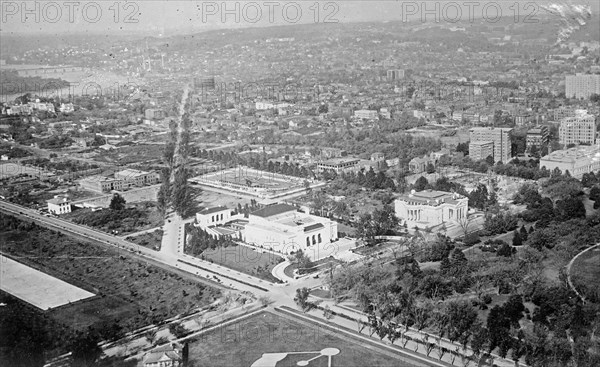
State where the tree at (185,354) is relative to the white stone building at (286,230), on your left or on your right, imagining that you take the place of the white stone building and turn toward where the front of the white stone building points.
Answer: on your right

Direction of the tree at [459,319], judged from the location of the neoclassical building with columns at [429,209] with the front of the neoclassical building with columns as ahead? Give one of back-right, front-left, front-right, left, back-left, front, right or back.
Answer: front-right

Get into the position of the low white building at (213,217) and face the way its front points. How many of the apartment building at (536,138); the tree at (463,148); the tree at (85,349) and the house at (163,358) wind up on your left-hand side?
2

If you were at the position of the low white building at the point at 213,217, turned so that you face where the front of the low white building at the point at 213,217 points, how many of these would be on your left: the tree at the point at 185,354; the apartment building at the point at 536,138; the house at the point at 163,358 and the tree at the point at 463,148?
2

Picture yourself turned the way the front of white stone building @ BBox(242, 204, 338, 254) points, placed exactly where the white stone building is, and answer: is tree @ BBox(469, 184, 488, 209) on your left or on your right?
on your left

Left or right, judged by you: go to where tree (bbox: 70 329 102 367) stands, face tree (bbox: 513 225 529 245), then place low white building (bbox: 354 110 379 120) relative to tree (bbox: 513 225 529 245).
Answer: left

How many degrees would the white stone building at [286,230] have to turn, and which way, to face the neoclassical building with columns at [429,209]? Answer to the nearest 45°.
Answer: approximately 90° to its left

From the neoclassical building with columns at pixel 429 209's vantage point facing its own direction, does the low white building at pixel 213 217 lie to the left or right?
on its right

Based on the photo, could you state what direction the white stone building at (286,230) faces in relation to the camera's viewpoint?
facing the viewer and to the right of the viewer

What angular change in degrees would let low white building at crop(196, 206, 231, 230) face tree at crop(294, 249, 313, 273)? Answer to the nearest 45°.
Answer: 0° — it already faces it

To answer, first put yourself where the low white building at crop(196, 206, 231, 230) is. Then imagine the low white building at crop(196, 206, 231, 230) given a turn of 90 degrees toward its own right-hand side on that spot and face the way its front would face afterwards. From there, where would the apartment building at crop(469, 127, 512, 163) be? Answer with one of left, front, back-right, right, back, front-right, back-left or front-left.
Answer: back

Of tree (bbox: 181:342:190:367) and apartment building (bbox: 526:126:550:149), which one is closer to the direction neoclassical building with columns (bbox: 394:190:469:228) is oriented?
the tree

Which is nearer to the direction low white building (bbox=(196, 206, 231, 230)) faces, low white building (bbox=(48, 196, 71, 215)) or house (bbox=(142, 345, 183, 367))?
the house

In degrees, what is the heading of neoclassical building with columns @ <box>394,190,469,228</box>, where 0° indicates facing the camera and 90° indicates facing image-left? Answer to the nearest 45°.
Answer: approximately 315°
